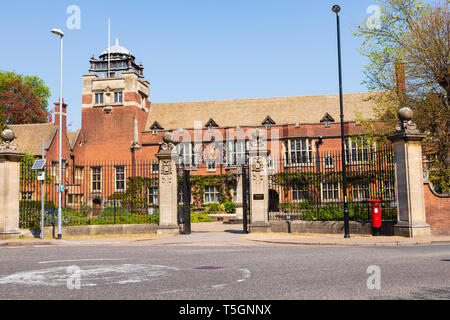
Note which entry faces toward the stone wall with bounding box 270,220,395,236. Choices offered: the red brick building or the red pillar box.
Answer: the red brick building

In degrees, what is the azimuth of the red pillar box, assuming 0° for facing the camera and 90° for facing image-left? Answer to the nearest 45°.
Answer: approximately 0°

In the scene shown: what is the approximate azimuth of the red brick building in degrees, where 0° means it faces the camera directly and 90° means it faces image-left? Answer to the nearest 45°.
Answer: approximately 0°

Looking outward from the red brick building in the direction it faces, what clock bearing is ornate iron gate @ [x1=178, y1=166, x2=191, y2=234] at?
The ornate iron gate is roughly at 12 o'clock from the red brick building.

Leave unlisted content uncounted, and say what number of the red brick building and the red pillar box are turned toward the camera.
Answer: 2

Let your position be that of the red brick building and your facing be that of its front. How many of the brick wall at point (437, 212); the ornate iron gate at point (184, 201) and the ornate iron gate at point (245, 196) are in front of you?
3

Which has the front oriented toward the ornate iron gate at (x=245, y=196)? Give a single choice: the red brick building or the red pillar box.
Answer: the red brick building

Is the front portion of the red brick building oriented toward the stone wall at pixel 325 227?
yes

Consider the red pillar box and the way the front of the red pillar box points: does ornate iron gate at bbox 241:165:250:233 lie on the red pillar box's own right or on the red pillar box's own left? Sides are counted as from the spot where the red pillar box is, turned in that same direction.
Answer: on the red pillar box's own right

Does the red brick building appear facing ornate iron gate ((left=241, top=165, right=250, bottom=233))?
yes

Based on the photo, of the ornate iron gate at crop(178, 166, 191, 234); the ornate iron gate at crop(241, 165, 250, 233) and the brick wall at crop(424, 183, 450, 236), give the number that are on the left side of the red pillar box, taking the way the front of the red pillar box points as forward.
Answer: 1
